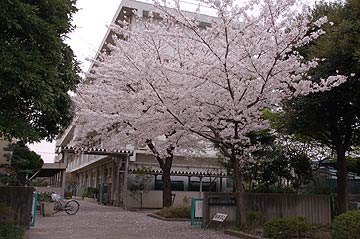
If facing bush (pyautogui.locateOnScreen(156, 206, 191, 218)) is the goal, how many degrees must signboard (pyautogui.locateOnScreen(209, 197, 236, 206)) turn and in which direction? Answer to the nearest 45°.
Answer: approximately 135° to its right

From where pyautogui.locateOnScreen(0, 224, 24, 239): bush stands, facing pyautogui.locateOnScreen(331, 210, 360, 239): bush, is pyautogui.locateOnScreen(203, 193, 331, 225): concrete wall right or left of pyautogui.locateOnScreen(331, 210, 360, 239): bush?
left

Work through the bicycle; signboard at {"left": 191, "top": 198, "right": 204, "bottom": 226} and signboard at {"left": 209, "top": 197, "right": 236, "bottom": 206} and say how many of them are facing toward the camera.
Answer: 2

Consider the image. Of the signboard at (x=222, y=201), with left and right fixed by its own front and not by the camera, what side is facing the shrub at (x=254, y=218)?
left

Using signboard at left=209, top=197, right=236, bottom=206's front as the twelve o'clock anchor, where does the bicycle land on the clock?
The bicycle is roughly at 4 o'clock from the signboard.

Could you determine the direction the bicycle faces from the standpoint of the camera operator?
facing away from the viewer and to the left of the viewer

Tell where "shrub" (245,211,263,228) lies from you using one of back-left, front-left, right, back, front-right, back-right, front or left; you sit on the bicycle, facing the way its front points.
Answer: back

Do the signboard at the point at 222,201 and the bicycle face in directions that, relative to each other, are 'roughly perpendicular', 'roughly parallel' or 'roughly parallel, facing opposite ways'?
roughly perpendicular

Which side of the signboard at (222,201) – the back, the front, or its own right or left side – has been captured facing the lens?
front

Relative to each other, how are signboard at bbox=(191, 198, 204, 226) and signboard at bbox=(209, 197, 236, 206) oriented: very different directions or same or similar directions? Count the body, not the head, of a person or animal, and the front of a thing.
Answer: same or similar directions
